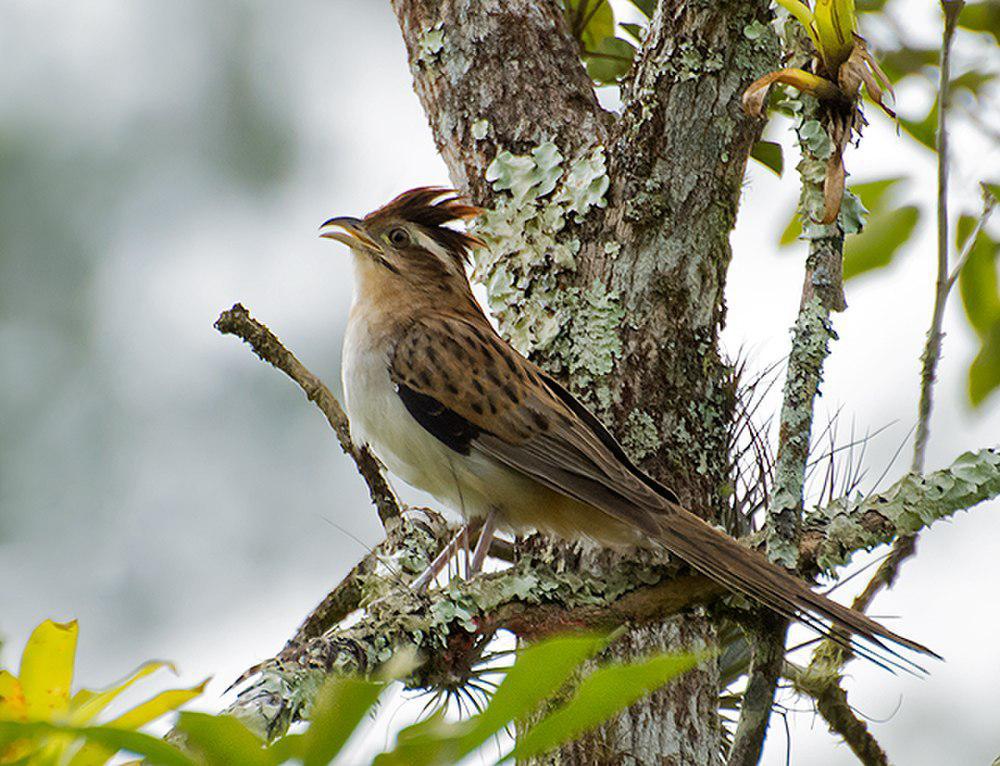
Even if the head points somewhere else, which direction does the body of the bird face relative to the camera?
to the viewer's left

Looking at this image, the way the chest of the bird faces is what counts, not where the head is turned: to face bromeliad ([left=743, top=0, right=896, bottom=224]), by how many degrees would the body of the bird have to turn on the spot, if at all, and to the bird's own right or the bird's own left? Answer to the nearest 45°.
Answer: approximately 135° to the bird's own left

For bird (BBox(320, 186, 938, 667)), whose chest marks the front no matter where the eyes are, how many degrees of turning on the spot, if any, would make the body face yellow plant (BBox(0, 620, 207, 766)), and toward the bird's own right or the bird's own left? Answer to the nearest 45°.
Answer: approximately 90° to the bird's own left
